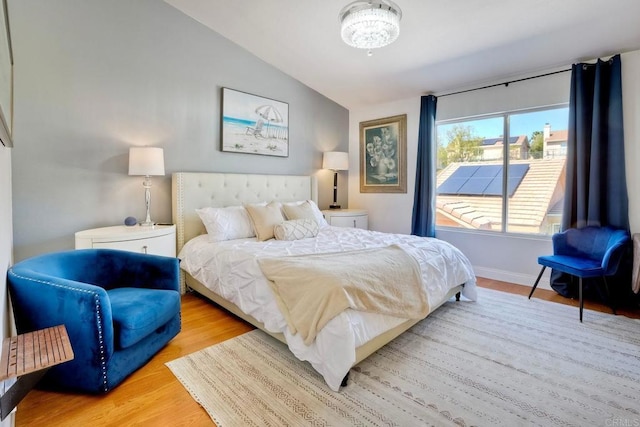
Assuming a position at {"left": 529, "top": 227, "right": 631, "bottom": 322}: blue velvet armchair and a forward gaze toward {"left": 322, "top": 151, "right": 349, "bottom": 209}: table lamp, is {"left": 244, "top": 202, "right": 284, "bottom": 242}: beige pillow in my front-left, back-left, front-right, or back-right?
front-left

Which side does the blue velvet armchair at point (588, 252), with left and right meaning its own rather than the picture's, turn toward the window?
right

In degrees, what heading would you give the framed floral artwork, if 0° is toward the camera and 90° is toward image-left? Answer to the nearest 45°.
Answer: approximately 45°

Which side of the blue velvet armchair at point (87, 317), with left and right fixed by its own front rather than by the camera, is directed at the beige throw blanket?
front

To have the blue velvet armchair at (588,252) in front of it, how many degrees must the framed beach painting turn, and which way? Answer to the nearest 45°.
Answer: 0° — it already faces it

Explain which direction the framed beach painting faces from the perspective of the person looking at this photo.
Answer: facing the viewer and to the right of the viewer

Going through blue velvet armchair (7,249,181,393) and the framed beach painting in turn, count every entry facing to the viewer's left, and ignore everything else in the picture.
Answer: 0

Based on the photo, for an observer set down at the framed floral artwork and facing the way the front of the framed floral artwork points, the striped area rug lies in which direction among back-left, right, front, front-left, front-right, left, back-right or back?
front-left

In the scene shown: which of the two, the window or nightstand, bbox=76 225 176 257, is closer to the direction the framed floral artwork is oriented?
the nightstand

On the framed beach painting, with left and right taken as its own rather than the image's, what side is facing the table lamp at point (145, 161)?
right

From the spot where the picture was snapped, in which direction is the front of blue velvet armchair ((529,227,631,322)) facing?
facing the viewer and to the left of the viewer

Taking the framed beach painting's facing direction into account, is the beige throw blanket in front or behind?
in front

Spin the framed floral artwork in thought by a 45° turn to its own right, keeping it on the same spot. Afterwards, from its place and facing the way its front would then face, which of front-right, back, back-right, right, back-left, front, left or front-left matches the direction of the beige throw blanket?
left

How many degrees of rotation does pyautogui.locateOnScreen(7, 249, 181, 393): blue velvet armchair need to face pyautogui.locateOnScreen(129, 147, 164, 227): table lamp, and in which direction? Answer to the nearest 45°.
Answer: approximately 135° to its left

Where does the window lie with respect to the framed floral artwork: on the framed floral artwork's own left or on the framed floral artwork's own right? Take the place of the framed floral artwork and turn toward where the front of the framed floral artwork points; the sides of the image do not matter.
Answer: on the framed floral artwork's own left

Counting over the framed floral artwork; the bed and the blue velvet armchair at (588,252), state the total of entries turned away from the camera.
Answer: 0

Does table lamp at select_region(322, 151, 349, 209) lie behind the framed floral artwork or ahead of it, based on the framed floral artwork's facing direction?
ahead

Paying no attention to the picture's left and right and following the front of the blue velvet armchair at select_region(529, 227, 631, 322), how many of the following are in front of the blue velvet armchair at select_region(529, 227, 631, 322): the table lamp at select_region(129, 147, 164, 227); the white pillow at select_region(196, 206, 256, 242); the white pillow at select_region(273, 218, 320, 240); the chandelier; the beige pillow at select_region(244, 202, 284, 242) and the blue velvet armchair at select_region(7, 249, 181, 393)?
6

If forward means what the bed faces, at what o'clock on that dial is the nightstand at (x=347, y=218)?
The nightstand is roughly at 8 o'clock from the bed.
